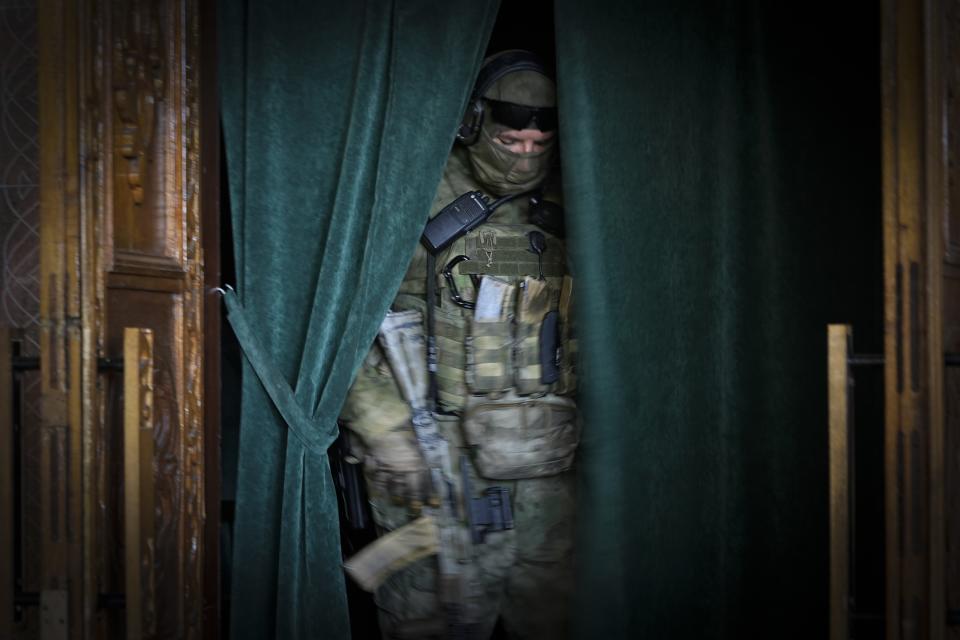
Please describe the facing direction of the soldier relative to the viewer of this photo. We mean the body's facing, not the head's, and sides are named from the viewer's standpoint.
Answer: facing the viewer and to the right of the viewer
